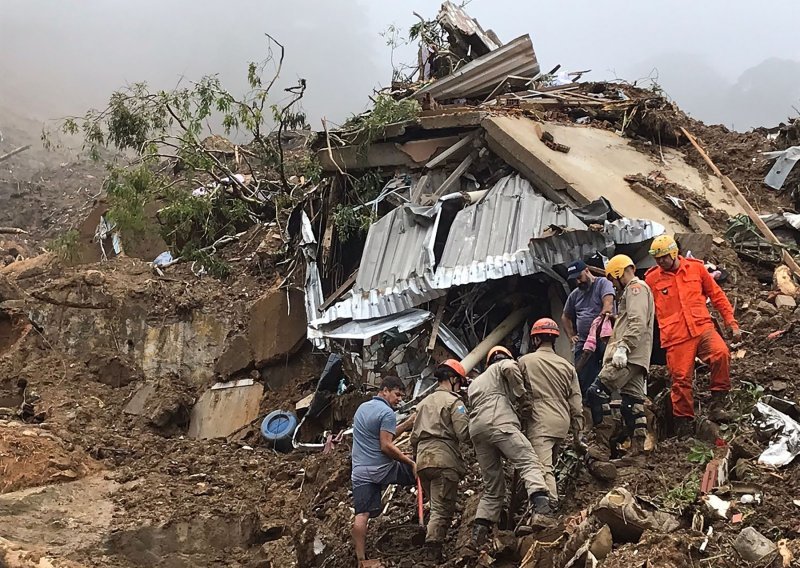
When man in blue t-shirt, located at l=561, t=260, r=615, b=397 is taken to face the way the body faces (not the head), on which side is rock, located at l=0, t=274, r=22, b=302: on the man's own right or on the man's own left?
on the man's own right

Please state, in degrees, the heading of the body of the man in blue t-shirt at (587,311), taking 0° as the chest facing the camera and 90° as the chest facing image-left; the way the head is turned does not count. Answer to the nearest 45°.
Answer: approximately 45°

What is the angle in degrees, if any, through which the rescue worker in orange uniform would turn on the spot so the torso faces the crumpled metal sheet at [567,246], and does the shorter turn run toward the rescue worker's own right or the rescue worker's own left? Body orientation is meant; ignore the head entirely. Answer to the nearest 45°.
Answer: approximately 135° to the rescue worker's own right

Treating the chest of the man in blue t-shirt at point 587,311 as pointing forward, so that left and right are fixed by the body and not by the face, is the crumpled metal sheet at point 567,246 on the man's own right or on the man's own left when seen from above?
on the man's own right

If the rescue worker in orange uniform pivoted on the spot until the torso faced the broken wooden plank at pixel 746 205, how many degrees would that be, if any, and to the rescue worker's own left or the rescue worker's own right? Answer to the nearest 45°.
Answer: approximately 180°

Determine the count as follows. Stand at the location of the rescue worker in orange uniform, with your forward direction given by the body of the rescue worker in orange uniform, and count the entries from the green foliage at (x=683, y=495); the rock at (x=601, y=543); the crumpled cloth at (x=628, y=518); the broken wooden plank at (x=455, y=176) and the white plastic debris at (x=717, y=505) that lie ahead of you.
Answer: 4

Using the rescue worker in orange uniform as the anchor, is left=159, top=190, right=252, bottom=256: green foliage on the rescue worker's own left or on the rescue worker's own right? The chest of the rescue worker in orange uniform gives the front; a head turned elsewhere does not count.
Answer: on the rescue worker's own right

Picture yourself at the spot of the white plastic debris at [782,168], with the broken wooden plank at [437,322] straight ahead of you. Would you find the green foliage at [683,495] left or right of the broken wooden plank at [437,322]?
left

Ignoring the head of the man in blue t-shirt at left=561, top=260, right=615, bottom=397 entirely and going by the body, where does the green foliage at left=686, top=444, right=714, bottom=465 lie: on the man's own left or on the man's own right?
on the man's own left

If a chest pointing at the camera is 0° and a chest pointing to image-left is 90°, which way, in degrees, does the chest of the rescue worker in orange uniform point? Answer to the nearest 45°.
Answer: approximately 0°
